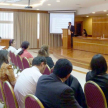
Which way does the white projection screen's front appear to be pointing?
toward the camera

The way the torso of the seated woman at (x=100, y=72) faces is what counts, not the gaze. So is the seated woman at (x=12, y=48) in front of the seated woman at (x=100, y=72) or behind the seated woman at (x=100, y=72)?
in front

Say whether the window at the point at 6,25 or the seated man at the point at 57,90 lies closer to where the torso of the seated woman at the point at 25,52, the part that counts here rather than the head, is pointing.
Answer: the window

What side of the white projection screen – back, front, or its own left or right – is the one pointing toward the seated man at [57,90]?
front

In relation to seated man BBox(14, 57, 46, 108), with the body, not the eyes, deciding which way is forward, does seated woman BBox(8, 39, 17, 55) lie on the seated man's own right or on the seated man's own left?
on the seated man's own left

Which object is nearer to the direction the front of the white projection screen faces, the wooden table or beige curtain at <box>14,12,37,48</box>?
the wooden table

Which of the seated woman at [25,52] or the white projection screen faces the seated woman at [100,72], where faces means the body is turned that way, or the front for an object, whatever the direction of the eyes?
the white projection screen

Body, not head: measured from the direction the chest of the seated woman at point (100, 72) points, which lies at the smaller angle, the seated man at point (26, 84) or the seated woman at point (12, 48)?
the seated woman

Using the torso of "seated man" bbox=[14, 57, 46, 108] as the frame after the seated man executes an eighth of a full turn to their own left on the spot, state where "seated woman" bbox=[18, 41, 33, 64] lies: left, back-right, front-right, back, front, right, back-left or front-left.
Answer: front

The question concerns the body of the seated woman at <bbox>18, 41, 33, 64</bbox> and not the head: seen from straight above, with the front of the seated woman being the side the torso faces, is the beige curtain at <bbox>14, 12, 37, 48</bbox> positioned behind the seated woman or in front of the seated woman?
in front

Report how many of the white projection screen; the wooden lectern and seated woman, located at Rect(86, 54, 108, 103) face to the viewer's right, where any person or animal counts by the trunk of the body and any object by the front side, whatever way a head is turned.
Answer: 0

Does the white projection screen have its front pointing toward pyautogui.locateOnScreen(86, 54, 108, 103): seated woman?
yes

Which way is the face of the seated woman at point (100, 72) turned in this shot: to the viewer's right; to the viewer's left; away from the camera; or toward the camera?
away from the camera

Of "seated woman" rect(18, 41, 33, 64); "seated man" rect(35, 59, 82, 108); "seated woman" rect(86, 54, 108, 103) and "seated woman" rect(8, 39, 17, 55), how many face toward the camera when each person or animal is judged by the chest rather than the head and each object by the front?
0

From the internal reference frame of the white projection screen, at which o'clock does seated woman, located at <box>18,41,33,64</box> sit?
The seated woman is roughly at 12 o'clock from the white projection screen.

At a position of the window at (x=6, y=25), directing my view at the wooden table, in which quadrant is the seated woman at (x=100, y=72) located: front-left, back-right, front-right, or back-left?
front-right
